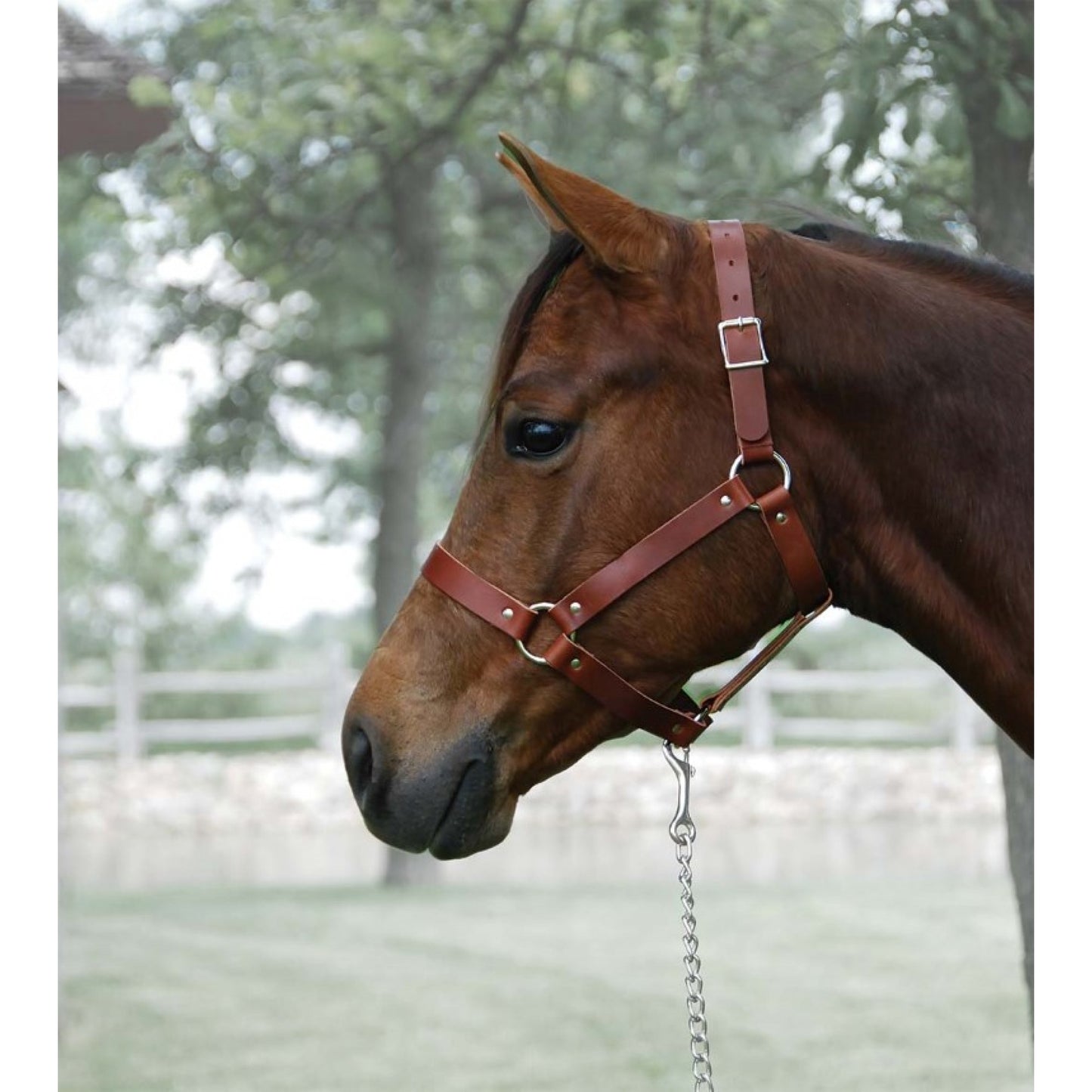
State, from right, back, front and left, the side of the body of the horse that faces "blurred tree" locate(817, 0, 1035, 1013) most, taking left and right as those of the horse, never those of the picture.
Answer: right

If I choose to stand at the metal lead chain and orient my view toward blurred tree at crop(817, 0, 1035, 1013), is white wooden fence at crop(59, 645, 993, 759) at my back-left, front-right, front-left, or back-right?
front-left

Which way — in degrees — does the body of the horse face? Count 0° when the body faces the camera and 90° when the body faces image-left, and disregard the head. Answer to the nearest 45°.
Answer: approximately 90°

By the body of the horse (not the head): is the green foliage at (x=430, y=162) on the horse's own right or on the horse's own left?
on the horse's own right

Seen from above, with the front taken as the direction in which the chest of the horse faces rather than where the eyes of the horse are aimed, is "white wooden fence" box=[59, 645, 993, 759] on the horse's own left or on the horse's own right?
on the horse's own right

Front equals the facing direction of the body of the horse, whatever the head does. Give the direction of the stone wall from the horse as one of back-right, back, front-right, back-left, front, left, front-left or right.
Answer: right
